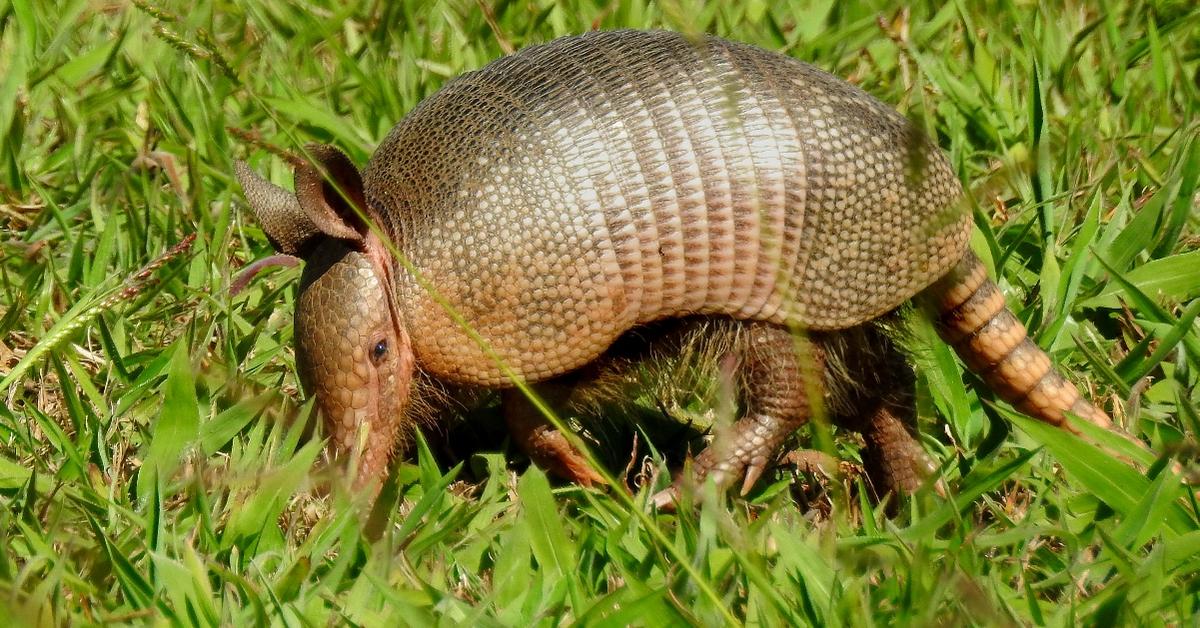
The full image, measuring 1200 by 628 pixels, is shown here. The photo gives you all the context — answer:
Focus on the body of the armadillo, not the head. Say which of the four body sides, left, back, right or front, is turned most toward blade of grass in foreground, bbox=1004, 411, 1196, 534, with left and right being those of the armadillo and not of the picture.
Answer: back

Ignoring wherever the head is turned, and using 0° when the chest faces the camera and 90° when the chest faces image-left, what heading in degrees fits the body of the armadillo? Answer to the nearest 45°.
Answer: approximately 90°
